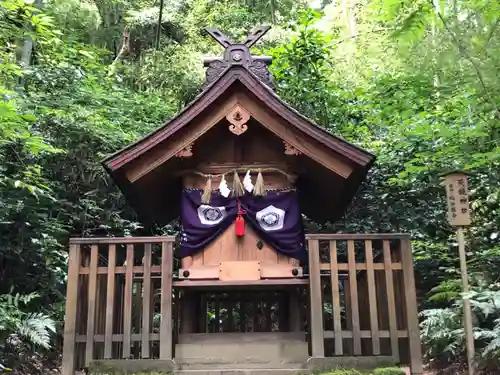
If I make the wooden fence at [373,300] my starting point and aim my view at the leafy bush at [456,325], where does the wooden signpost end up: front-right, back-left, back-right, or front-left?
front-right

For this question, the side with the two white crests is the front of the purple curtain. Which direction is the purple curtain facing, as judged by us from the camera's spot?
facing the viewer

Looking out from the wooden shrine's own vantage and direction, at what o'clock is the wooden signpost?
The wooden signpost is roughly at 9 o'clock from the wooden shrine.

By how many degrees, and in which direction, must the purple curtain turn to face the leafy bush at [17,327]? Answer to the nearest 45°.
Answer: approximately 90° to its right

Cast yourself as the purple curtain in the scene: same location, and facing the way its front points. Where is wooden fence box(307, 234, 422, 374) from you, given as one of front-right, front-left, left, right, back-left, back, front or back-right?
front-left

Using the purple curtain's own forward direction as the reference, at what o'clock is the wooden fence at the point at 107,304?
The wooden fence is roughly at 2 o'clock from the purple curtain.

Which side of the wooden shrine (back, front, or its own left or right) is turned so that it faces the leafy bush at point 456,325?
left

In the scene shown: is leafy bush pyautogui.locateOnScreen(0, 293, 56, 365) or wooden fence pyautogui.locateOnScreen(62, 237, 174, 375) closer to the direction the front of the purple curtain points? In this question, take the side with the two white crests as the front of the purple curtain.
the wooden fence

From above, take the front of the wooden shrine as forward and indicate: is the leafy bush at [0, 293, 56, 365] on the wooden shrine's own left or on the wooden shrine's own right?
on the wooden shrine's own right

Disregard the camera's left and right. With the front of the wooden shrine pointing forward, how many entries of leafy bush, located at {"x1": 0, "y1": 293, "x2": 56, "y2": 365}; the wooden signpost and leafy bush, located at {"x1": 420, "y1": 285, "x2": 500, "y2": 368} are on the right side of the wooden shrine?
1

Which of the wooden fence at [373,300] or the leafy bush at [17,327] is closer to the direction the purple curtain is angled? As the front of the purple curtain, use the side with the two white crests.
the wooden fence

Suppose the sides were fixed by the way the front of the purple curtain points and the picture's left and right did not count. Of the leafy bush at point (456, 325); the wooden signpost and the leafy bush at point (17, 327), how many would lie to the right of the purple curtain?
1
